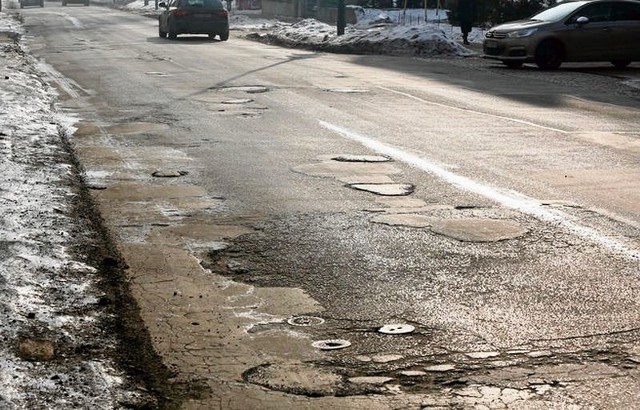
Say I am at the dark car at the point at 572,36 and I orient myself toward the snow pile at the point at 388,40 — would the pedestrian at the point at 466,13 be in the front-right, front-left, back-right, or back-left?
front-right

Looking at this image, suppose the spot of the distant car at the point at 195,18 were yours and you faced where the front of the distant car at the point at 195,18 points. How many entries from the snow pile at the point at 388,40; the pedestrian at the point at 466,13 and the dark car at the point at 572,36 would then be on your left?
0

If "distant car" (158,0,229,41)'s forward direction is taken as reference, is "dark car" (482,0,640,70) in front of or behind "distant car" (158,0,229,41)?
behind

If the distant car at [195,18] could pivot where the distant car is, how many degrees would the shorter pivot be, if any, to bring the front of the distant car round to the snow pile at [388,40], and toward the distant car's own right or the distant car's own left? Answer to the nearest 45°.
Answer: approximately 135° to the distant car's own right

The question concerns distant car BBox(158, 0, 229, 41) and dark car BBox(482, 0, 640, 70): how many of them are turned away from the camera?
1

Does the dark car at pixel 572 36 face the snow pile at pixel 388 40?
no

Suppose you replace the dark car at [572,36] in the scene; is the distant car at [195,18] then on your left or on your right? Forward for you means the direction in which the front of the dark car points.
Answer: on your right

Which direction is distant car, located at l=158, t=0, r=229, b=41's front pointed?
away from the camera

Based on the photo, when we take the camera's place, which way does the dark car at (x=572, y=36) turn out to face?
facing the viewer and to the left of the viewer

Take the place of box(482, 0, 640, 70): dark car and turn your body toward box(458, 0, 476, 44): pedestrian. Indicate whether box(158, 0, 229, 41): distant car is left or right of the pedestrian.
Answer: left

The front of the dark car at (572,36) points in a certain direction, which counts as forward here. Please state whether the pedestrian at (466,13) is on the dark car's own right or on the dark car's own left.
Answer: on the dark car's own right

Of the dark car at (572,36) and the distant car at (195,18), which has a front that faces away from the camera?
the distant car

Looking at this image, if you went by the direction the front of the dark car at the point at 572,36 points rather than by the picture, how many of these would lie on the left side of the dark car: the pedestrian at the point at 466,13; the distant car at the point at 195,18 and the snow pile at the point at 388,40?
0
